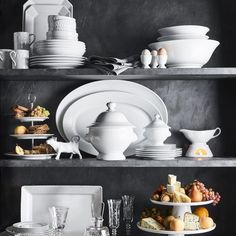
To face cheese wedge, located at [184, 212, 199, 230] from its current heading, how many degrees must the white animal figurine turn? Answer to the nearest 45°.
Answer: approximately 180°

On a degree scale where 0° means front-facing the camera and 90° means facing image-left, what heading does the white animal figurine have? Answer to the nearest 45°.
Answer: approximately 90°

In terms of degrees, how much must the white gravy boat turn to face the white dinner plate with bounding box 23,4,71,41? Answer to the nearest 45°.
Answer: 0° — it already faces it

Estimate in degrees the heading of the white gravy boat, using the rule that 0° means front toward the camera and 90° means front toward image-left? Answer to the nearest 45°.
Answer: approximately 90°
